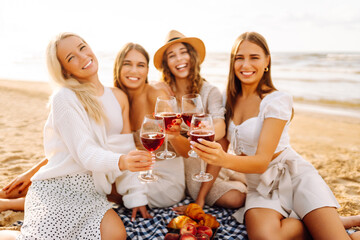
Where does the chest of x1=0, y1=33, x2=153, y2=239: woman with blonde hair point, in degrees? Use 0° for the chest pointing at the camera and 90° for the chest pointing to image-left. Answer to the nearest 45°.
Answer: approximately 315°

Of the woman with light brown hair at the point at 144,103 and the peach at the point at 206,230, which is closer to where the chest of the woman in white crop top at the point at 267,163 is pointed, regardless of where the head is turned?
the peach

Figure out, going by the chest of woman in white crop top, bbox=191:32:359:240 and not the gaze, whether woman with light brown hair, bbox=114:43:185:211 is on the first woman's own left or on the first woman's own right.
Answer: on the first woman's own right

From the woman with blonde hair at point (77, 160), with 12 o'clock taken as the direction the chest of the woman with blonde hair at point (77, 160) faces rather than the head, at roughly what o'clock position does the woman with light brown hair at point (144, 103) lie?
the woman with light brown hair at point (144, 103) is roughly at 9 o'clock from the woman with blonde hair at point (77, 160).

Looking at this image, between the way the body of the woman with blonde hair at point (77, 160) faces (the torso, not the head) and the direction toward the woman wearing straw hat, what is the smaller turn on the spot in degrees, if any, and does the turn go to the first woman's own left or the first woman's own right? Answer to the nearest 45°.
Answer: approximately 90° to the first woman's own left

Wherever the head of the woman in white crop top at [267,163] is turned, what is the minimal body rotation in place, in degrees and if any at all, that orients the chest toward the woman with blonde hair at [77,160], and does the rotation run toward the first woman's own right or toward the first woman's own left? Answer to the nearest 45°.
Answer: approximately 45° to the first woman's own right

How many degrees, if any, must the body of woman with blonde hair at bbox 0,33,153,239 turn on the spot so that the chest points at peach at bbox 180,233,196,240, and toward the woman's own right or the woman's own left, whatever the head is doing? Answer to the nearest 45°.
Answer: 0° — they already face it
